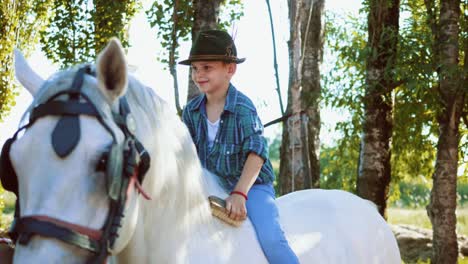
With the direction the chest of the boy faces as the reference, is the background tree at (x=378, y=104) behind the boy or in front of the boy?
behind

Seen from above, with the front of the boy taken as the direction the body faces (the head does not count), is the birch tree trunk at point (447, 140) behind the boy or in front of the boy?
behind

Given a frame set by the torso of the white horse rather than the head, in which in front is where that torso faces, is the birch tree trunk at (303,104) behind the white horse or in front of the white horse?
behind

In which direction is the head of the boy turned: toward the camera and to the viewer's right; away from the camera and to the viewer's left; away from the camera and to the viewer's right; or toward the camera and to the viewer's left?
toward the camera and to the viewer's left

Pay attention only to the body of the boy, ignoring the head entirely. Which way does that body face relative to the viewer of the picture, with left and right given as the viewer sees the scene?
facing the viewer and to the left of the viewer
